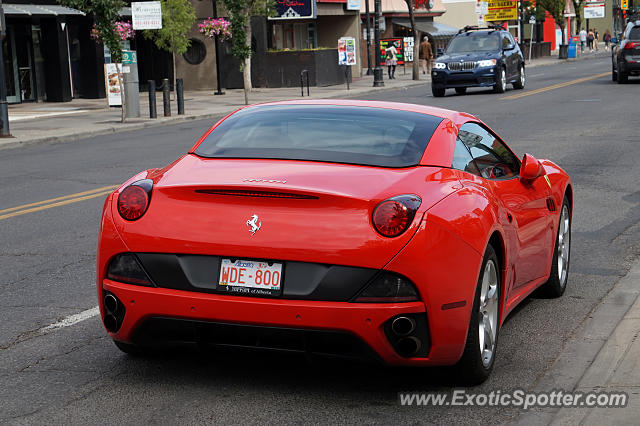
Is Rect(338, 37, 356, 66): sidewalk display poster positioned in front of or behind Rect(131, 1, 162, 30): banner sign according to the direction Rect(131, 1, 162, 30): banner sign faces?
behind

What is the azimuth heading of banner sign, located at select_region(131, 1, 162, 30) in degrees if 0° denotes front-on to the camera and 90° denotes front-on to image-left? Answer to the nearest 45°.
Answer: approximately 0°

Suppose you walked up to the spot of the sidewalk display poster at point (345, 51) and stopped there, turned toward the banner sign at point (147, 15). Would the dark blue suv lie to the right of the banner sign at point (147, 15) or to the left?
left

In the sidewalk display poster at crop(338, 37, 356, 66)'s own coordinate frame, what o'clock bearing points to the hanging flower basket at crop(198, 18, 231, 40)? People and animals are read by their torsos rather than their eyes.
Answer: The hanging flower basket is roughly at 2 o'clock from the sidewalk display poster.

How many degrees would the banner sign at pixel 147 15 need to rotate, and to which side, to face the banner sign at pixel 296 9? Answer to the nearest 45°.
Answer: approximately 135° to its left

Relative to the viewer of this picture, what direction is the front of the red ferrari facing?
facing away from the viewer and to the right of the viewer

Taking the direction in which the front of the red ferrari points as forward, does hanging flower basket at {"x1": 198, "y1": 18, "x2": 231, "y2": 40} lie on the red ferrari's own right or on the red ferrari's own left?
on the red ferrari's own left
